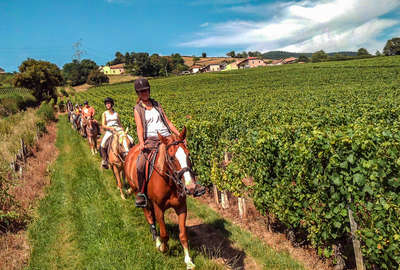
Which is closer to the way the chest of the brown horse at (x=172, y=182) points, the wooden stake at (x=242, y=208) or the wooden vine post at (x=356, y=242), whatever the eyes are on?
the wooden vine post

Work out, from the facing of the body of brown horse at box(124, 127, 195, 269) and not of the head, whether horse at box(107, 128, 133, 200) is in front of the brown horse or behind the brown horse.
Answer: behind

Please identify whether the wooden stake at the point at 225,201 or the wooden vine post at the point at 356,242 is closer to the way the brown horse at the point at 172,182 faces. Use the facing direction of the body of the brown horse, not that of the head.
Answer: the wooden vine post

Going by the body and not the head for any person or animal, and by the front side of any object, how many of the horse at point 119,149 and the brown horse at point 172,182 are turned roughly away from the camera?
0

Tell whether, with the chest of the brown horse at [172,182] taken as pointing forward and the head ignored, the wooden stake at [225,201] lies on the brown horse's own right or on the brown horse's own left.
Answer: on the brown horse's own left

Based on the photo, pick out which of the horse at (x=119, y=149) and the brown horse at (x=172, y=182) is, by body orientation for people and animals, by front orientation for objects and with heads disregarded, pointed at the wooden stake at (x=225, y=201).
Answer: the horse

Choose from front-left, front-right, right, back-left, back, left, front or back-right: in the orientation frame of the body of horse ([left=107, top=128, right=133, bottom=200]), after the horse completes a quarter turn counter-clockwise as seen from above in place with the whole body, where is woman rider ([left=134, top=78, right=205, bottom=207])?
back-right

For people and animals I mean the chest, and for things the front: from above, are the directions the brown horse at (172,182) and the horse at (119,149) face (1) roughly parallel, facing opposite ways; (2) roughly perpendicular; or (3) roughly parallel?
roughly parallel

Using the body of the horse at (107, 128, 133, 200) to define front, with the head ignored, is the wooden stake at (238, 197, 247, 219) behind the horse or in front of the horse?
in front

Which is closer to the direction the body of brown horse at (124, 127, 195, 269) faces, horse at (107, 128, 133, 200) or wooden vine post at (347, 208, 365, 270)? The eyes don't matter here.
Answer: the wooden vine post

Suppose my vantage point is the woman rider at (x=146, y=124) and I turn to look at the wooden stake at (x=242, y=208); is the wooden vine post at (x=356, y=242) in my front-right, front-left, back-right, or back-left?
front-right

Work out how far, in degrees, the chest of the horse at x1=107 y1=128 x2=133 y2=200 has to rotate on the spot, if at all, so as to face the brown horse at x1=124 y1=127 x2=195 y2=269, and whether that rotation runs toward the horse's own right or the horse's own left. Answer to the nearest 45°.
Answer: approximately 45° to the horse's own right

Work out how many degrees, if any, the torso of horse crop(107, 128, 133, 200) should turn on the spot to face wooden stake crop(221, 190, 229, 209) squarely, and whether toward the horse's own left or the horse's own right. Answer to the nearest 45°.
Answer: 0° — it already faces it

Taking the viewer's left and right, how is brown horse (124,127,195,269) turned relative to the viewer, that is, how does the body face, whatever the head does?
facing the viewer and to the right of the viewer
